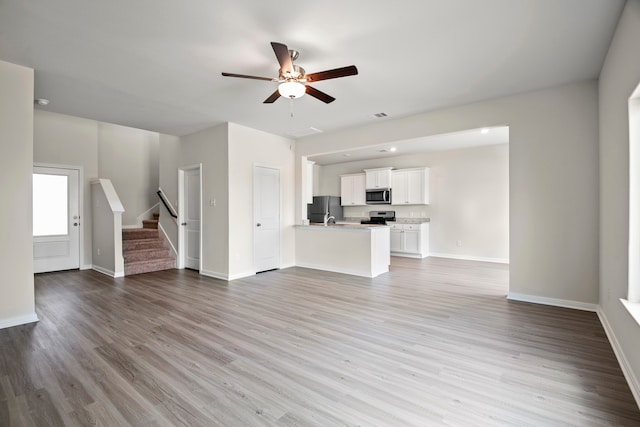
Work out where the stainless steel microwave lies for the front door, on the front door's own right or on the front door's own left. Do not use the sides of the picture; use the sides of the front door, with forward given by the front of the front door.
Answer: on the front door's own left

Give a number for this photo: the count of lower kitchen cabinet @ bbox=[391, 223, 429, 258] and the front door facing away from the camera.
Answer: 0

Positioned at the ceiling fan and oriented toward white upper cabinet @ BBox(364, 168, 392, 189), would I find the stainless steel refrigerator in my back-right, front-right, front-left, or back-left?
front-left

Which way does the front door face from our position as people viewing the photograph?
facing the viewer

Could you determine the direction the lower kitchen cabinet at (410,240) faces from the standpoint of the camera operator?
facing the viewer and to the left of the viewer

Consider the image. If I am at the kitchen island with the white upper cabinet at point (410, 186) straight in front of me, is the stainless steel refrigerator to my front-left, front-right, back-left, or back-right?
front-left

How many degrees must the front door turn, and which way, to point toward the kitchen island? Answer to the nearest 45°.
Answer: approximately 45° to its left

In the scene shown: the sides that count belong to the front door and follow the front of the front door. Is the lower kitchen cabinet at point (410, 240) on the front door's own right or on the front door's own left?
on the front door's own left

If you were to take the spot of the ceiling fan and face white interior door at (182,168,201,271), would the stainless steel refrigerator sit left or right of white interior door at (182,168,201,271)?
right

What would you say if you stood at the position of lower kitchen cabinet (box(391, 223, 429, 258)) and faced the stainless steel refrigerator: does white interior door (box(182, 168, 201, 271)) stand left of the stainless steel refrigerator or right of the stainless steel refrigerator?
left

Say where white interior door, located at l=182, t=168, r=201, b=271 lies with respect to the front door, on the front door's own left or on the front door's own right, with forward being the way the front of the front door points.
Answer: on the front door's own left
